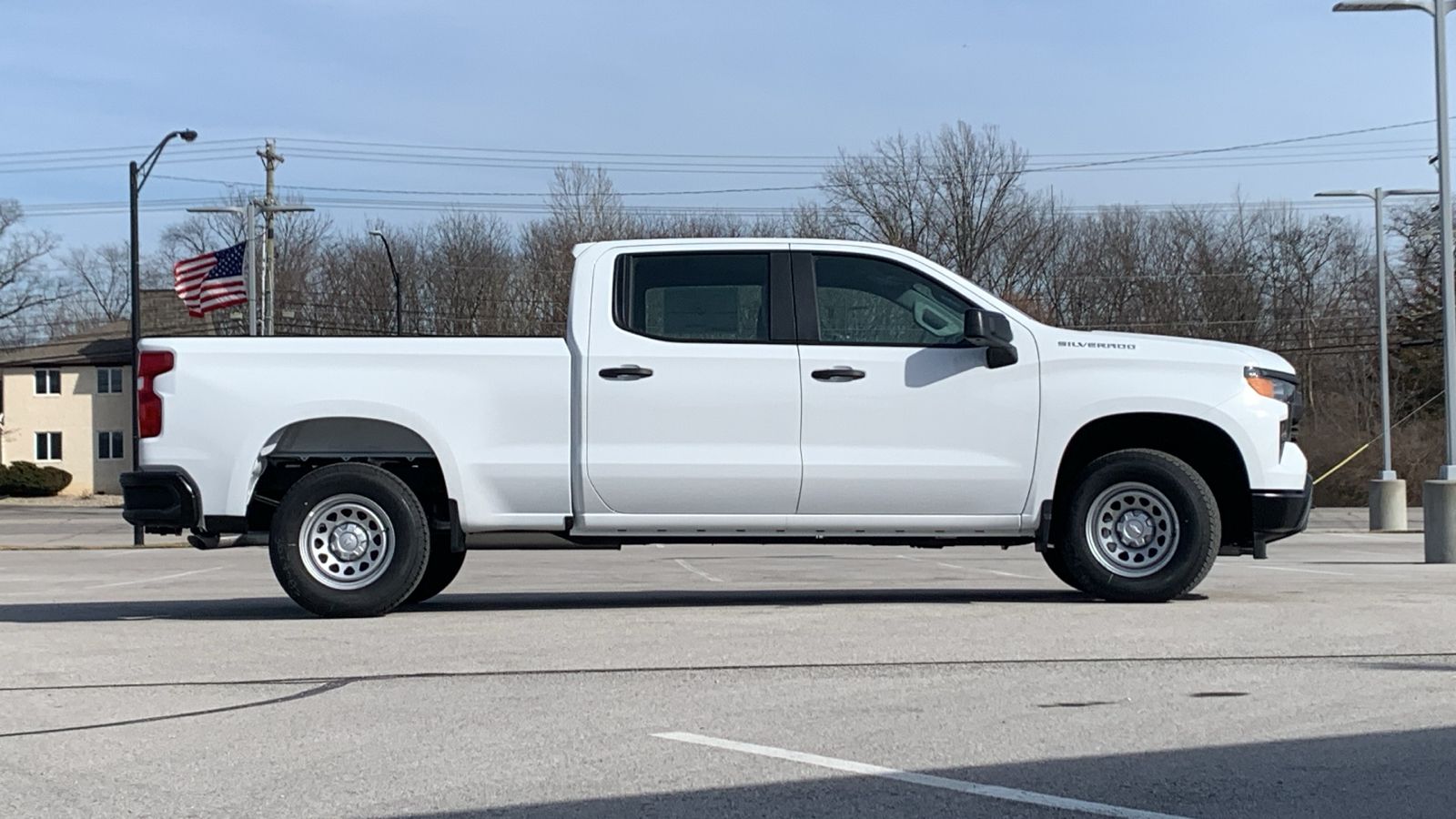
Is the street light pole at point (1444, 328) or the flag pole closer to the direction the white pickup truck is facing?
the street light pole

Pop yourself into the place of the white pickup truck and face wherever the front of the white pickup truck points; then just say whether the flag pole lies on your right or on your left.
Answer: on your left

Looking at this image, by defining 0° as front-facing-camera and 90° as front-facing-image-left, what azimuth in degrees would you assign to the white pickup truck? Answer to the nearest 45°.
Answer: approximately 270°

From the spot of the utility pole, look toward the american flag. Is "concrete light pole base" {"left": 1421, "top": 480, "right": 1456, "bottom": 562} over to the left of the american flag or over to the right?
left

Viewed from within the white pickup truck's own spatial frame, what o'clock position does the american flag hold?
The american flag is roughly at 8 o'clock from the white pickup truck.

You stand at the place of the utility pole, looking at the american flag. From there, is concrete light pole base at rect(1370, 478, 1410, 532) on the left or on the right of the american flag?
left

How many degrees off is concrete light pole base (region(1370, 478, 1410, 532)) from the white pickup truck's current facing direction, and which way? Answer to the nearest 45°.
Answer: approximately 45° to its left

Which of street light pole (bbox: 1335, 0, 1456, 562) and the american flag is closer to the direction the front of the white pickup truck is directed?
the street light pole

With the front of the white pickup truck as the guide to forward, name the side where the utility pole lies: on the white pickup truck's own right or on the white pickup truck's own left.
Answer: on the white pickup truck's own left

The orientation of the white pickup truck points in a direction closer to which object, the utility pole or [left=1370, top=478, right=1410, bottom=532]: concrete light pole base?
the concrete light pole base
